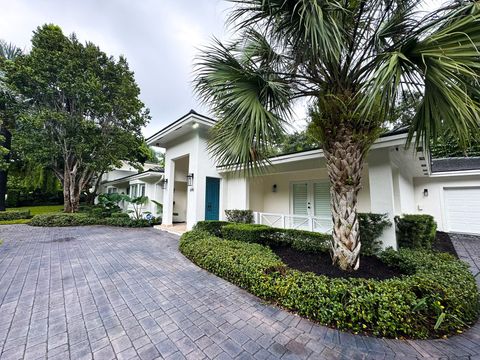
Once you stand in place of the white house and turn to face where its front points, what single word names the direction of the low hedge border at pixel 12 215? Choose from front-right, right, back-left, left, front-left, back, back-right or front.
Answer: front-right

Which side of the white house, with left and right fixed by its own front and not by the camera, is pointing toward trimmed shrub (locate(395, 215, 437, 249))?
left

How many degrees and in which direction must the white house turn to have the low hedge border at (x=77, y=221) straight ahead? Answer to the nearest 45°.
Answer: approximately 45° to its right

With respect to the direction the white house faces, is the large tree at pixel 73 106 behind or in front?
in front

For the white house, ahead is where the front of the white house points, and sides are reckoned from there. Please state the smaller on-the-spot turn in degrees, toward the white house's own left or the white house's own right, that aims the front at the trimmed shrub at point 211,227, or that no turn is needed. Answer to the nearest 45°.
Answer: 0° — it already faces it

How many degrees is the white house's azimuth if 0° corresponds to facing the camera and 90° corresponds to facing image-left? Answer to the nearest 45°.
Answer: approximately 45°

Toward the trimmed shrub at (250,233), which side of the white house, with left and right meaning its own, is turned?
front
